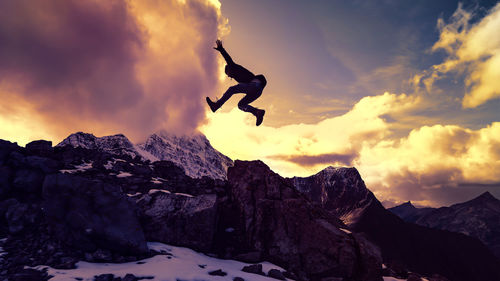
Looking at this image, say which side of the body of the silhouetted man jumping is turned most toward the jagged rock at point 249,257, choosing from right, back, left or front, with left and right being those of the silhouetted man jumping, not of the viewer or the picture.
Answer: right

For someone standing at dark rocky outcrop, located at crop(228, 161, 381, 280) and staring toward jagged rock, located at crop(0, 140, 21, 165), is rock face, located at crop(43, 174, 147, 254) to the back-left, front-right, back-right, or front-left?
front-left

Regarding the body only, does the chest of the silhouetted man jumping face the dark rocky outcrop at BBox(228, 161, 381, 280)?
no
